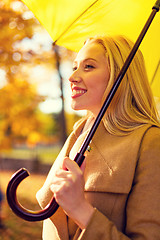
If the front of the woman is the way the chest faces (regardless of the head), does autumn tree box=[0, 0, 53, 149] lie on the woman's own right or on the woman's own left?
on the woman's own right

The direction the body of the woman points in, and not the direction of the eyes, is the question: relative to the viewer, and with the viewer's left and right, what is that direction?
facing the viewer and to the left of the viewer
